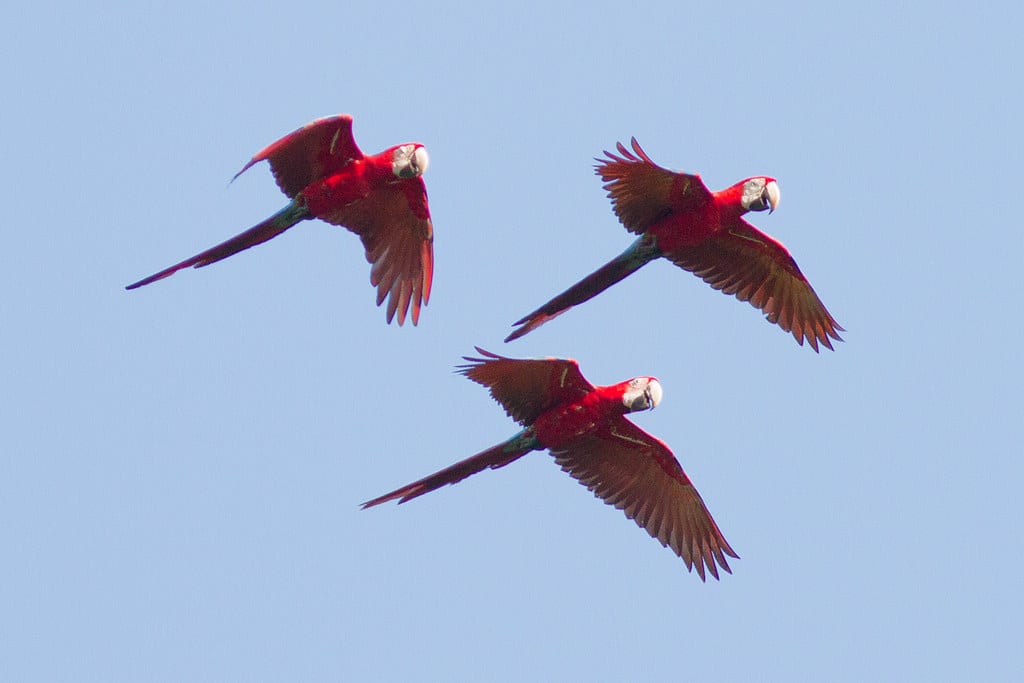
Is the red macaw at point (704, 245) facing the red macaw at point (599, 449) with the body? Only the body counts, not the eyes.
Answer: no

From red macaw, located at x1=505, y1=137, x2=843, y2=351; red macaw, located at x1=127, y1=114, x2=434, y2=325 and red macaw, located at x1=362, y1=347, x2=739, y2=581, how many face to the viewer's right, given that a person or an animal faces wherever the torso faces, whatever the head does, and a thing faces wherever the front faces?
3

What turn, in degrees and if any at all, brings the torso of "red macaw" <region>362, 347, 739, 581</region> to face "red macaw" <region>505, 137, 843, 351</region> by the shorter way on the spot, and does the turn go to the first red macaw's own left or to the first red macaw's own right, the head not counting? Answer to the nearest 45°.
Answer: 0° — it already faces it

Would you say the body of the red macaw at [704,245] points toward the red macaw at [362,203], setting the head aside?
no

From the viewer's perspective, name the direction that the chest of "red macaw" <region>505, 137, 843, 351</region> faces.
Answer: to the viewer's right

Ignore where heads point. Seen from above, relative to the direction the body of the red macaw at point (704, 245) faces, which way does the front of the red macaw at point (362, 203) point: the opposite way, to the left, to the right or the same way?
the same way

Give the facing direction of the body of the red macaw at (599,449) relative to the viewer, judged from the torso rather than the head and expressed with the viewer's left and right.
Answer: facing to the right of the viewer

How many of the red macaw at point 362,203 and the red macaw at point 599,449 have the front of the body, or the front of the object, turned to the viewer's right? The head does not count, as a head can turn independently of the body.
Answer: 2

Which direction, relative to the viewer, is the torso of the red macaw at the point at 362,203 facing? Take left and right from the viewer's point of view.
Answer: facing to the right of the viewer

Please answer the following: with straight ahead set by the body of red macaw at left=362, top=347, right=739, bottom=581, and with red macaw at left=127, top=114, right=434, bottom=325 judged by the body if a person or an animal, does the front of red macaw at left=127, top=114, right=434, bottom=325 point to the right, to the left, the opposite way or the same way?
the same way

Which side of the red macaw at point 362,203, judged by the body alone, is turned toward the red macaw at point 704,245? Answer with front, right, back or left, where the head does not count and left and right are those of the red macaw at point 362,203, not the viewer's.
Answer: front
